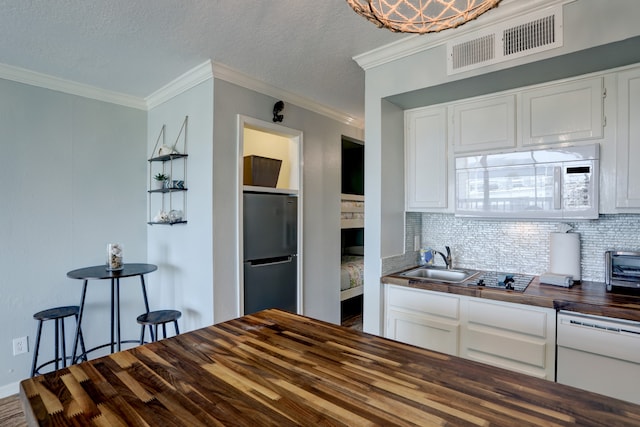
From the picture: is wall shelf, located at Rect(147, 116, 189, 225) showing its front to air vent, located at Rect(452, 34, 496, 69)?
no

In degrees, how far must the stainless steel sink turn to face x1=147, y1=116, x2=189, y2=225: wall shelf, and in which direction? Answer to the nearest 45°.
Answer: approximately 45° to its right

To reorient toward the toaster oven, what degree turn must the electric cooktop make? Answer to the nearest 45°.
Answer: approximately 90° to its left

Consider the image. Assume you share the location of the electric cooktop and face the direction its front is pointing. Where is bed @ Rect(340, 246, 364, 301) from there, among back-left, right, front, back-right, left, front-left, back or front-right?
back-right

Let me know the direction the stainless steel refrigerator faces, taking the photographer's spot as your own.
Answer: facing the viewer and to the right of the viewer

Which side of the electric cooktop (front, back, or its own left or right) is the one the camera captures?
front

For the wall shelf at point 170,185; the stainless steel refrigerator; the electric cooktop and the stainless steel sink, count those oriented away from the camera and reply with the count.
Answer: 0

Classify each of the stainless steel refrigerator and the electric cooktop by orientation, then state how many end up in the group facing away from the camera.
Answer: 0

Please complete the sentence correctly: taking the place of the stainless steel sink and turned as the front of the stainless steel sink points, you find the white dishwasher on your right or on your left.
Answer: on your left

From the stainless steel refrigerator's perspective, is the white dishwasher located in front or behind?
in front

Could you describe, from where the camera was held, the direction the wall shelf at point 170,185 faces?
facing the viewer and to the left of the viewer

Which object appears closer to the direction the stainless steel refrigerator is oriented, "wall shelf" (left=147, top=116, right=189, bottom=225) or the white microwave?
the white microwave

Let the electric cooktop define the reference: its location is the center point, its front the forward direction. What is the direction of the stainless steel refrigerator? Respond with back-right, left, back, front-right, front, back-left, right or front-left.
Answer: right

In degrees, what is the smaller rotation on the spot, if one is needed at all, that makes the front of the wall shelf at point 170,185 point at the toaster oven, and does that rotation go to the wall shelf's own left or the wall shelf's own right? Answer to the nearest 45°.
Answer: approximately 90° to the wall shelf's own left

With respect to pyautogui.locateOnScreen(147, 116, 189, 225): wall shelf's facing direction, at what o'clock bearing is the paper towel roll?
The paper towel roll is roughly at 9 o'clock from the wall shelf.

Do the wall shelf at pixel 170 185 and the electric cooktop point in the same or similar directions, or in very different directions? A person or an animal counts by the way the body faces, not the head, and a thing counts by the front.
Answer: same or similar directions

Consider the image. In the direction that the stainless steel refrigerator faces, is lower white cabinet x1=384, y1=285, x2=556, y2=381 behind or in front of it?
in front

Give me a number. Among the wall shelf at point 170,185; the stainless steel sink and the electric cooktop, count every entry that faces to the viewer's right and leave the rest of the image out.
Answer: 0

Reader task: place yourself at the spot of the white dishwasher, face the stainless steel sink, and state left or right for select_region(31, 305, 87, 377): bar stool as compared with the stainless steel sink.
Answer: left
